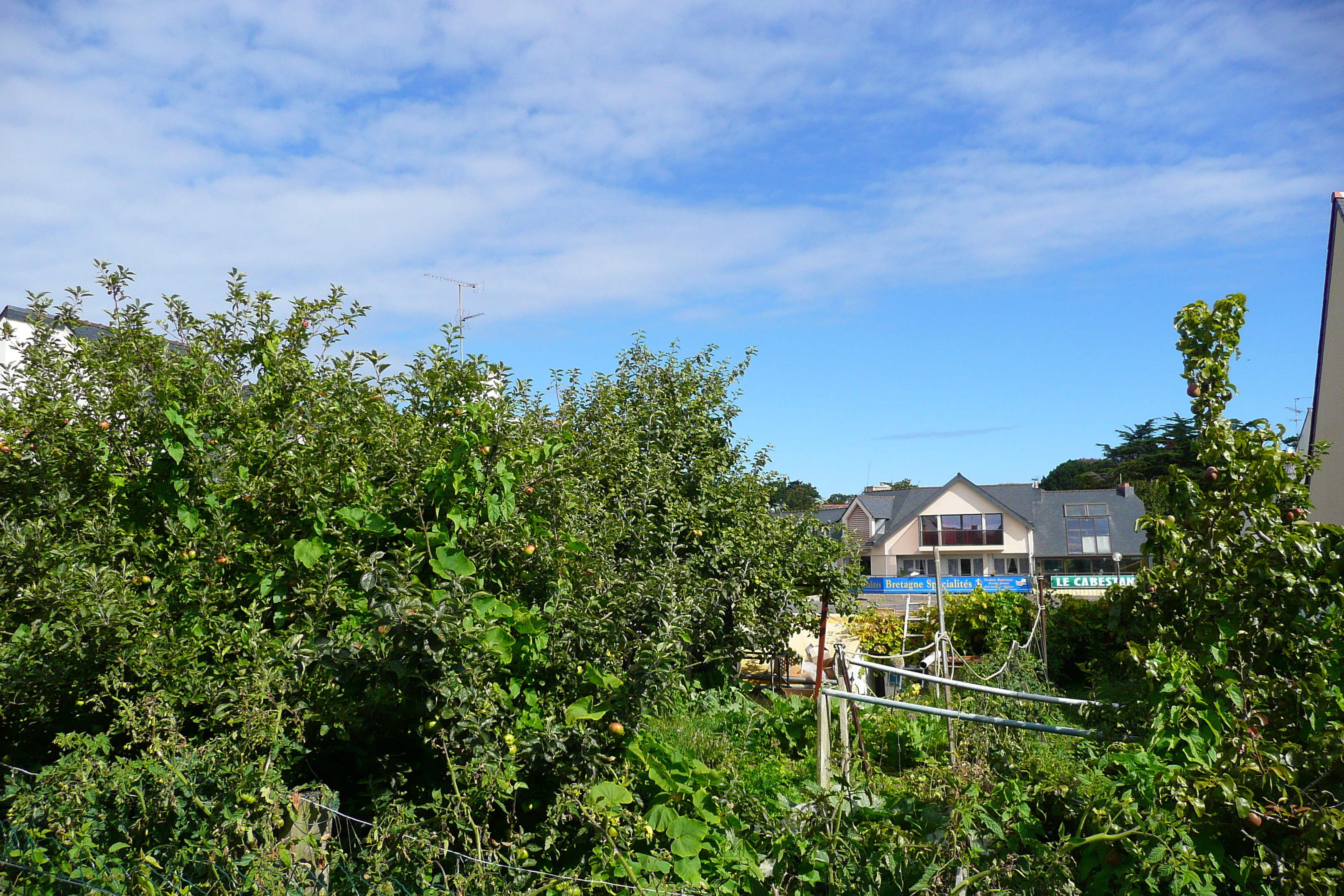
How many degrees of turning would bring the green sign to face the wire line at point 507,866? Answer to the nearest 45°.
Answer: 0° — it already faces it

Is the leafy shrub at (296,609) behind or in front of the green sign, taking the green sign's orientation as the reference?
in front

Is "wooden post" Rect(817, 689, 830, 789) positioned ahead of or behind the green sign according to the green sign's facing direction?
ahead

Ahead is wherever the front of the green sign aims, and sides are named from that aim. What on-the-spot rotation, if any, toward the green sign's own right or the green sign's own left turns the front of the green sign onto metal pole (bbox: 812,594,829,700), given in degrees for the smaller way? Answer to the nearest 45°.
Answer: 0° — it already faces it

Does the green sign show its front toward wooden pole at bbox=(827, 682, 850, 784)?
yes

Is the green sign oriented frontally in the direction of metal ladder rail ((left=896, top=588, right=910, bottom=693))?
yes

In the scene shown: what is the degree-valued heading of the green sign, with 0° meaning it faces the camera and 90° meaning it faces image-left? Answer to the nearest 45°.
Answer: approximately 0°
